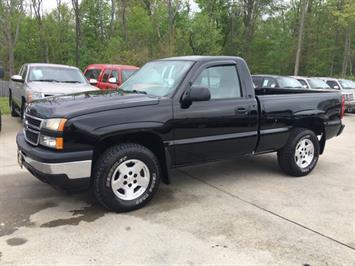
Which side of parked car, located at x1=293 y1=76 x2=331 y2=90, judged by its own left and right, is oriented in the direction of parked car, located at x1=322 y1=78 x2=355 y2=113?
left

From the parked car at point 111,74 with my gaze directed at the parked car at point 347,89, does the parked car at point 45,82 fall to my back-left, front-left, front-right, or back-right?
back-right

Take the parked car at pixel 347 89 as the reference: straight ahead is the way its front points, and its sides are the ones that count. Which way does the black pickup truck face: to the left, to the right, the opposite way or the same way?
to the right

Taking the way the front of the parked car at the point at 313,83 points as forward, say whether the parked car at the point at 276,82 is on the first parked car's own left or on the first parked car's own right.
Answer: on the first parked car's own right

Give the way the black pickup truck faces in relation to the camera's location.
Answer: facing the viewer and to the left of the viewer

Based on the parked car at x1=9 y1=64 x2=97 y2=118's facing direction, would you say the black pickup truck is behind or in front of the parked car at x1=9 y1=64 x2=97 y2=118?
in front

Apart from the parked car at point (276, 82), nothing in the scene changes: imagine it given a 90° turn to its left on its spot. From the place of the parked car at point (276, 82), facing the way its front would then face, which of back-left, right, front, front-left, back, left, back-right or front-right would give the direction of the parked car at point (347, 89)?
front

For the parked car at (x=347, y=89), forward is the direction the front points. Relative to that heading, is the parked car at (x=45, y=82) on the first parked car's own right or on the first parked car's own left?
on the first parked car's own right

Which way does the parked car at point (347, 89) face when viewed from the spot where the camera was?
facing the viewer and to the right of the viewer

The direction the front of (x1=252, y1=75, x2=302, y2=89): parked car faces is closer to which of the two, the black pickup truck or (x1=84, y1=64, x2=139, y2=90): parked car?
the black pickup truck

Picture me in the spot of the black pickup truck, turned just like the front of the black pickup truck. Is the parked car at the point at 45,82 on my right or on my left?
on my right

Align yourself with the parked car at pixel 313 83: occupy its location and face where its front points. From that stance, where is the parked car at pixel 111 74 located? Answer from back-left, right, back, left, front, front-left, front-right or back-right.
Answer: right

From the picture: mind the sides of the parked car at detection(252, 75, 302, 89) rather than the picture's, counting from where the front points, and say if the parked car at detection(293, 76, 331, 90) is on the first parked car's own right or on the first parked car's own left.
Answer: on the first parked car's own left

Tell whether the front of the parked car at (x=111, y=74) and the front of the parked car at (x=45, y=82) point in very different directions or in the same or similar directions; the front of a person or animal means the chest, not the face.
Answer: same or similar directions

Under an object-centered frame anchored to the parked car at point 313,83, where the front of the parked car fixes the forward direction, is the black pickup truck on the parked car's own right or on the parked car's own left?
on the parked car's own right

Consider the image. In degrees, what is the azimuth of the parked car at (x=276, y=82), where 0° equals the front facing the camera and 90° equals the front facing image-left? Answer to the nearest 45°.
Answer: approximately 315°

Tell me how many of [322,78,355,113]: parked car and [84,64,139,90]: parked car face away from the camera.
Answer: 0

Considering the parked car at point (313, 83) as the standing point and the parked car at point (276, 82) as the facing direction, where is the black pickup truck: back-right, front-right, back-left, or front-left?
front-left

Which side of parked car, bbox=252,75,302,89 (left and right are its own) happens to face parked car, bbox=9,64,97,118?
right

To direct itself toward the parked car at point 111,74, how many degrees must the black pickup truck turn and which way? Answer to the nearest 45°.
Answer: approximately 135° to its right
